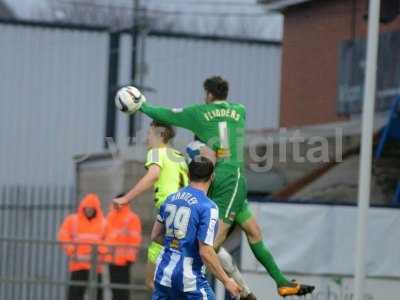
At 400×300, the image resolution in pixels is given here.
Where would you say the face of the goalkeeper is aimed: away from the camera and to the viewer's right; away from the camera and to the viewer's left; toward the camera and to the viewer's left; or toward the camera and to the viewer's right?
away from the camera and to the viewer's left

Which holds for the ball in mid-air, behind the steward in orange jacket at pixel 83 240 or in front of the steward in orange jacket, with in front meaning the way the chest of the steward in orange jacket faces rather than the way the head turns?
in front

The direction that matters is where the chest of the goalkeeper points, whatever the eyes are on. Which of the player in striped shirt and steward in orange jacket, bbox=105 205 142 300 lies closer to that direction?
the steward in orange jacket

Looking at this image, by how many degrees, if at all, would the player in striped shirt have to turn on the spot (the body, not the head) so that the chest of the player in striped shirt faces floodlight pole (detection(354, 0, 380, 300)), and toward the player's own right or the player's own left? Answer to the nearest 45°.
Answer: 0° — they already face it

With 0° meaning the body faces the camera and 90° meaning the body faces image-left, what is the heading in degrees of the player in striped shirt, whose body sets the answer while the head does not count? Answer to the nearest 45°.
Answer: approximately 225°

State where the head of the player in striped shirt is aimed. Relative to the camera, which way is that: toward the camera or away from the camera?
away from the camera

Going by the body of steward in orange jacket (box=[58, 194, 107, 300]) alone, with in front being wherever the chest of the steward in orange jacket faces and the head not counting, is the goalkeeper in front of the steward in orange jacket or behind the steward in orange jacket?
in front

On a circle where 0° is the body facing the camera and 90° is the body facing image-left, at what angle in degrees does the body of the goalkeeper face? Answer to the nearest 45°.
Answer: approximately 135°
